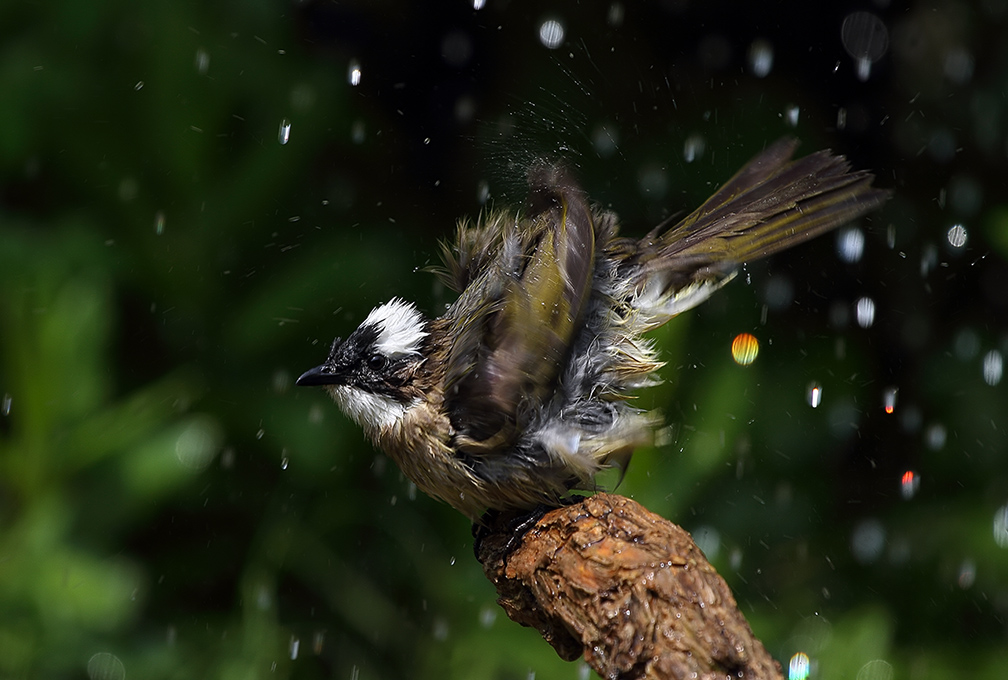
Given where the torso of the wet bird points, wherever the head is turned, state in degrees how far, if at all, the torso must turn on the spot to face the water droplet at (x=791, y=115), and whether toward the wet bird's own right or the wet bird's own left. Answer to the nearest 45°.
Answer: approximately 135° to the wet bird's own right

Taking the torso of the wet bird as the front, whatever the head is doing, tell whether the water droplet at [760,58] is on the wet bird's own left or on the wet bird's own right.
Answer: on the wet bird's own right

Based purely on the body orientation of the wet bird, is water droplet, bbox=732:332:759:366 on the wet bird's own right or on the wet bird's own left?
on the wet bird's own right

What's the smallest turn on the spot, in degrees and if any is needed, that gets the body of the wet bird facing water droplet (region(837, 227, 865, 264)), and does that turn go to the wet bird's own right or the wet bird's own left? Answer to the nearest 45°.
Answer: approximately 135° to the wet bird's own right

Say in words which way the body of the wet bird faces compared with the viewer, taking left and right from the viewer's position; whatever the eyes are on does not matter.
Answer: facing to the left of the viewer

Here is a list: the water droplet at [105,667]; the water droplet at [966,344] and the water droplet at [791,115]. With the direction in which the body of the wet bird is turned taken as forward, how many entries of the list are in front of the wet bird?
1

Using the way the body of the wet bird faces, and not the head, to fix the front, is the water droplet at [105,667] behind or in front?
in front

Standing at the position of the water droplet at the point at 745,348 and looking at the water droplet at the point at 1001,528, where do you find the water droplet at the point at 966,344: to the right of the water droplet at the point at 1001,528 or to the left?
left
